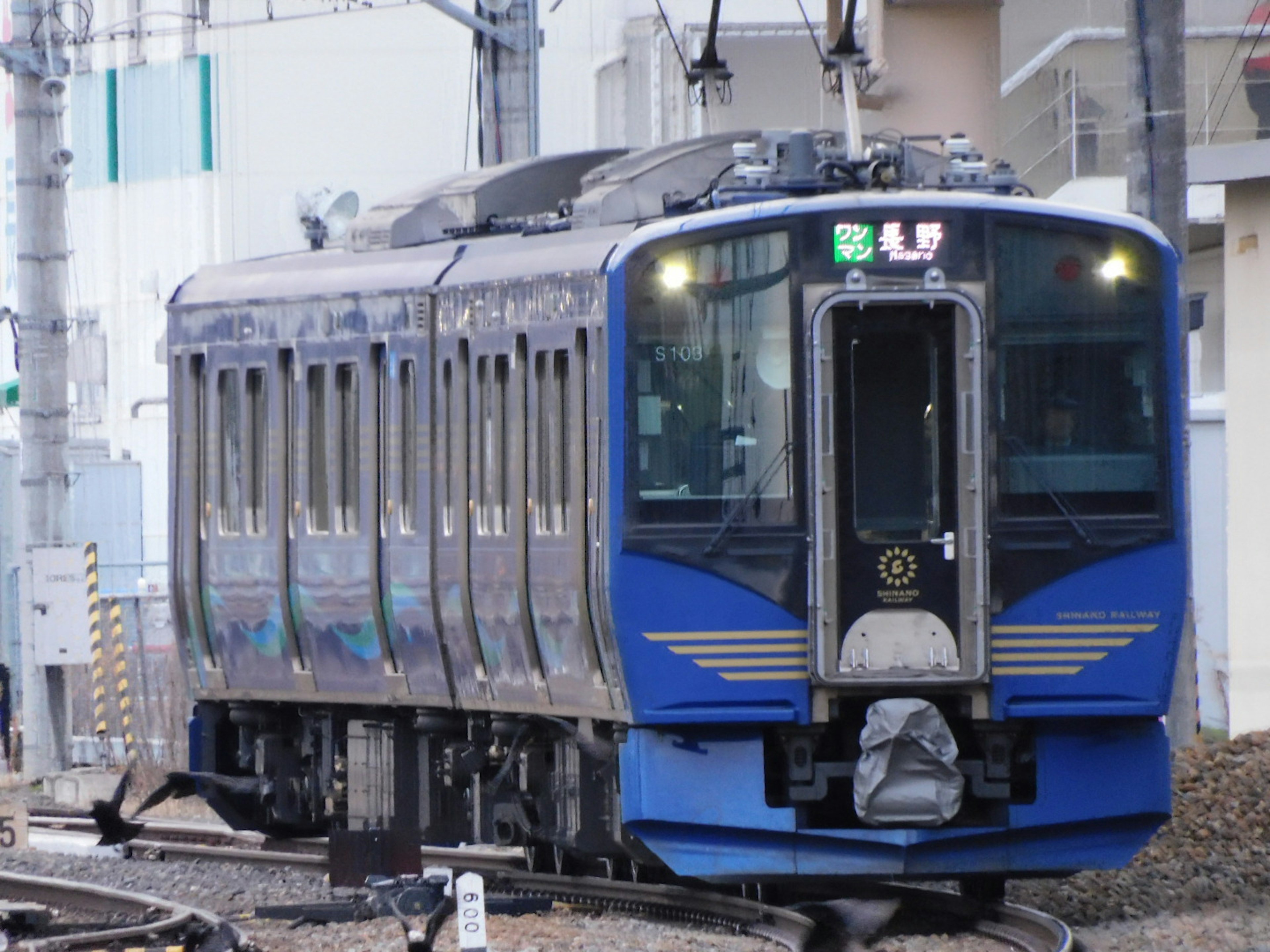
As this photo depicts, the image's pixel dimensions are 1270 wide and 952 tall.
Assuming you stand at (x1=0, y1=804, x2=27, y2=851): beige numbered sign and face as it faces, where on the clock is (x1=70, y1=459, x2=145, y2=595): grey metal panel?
The grey metal panel is roughly at 6 o'clock from the beige numbered sign.

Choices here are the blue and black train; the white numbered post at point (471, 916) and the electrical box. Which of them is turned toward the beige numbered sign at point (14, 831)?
the electrical box

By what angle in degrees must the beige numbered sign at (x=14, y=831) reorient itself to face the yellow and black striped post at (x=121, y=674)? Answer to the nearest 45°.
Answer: approximately 180°

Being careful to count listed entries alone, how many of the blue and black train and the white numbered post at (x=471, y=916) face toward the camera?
2

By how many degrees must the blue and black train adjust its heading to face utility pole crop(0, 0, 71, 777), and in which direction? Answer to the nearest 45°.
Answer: approximately 135° to its right

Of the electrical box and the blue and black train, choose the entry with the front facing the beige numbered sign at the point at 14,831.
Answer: the electrical box
